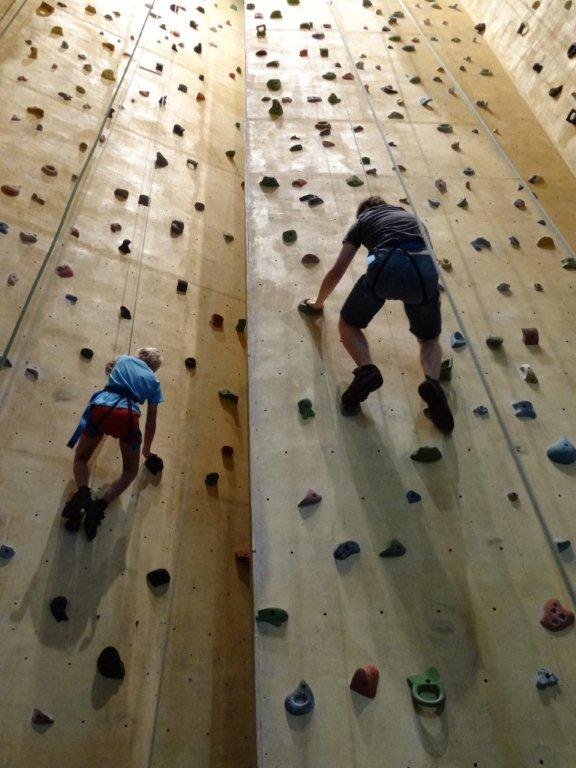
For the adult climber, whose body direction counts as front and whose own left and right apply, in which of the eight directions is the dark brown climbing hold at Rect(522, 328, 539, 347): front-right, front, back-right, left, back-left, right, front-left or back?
front-right

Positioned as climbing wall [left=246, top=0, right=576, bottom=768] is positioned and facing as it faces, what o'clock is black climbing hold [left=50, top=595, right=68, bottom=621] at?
The black climbing hold is roughly at 3 o'clock from the climbing wall.

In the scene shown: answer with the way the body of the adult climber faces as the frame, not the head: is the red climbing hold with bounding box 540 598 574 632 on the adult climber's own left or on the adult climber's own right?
on the adult climber's own right

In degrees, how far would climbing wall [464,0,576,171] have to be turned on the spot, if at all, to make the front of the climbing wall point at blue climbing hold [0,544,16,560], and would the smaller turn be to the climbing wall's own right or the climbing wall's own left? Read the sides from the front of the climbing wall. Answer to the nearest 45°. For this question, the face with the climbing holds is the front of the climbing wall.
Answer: approximately 45° to the climbing wall's own left

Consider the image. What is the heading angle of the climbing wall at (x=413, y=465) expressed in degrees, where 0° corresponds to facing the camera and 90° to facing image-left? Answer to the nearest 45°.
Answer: approximately 0°

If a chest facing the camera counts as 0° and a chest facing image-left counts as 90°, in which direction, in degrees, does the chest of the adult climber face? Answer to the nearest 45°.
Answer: approximately 180°

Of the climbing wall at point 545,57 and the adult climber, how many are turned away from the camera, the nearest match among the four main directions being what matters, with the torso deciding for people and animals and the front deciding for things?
1
